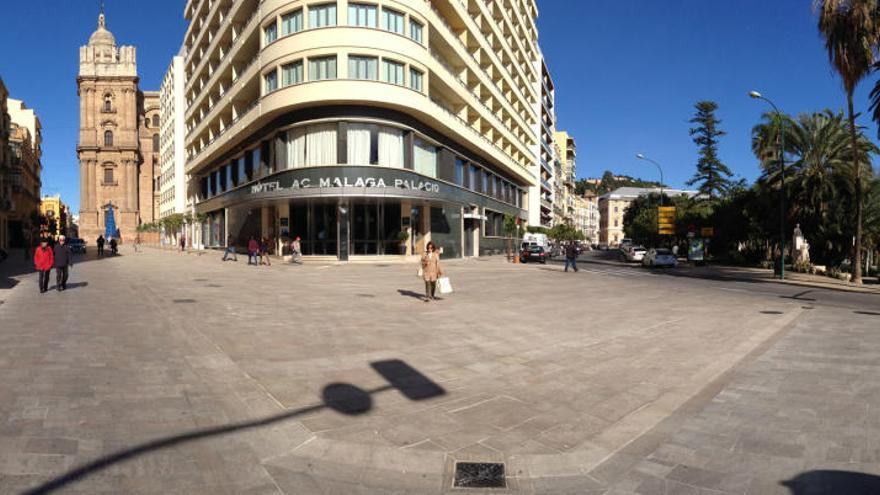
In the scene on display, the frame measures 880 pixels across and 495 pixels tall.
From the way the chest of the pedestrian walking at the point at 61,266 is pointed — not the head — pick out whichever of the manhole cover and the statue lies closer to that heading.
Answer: the manhole cover

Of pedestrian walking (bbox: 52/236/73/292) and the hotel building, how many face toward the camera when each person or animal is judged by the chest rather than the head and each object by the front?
2

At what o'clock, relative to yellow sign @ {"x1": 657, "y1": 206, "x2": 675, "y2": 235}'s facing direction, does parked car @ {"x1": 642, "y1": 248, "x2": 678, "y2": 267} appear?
The parked car is roughly at 12 o'clock from the yellow sign.

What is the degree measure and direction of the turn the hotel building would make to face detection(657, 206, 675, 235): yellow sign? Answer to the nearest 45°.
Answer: approximately 90° to its left

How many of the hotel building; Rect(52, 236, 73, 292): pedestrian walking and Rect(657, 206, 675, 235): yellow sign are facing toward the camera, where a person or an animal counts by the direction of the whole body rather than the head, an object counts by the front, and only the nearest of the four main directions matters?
3

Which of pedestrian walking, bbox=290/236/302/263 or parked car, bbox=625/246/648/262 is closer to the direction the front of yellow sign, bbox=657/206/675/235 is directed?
the pedestrian walking

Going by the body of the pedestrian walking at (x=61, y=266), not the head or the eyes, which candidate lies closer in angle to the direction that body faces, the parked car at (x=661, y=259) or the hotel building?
the parked car

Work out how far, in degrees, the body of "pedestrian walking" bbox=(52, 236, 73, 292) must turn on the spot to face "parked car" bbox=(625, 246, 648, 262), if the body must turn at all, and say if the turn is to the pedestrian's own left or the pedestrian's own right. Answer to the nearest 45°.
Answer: approximately 90° to the pedestrian's own left

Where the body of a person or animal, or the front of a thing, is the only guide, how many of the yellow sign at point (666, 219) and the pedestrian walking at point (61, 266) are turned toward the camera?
2

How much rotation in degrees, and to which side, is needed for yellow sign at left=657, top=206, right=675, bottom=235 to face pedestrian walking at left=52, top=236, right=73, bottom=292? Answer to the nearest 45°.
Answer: approximately 45° to its right

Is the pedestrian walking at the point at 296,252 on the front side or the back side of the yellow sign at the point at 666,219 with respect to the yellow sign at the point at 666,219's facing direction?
on the front side
